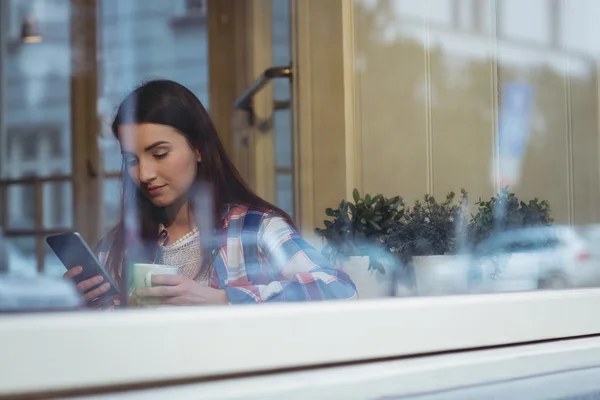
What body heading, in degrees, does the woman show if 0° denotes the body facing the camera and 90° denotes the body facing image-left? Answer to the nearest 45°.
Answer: approximately 45°

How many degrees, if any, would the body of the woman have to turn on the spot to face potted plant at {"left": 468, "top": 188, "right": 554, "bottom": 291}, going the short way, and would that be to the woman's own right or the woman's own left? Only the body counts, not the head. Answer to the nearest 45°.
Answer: approximately 135° to the woman's own left
